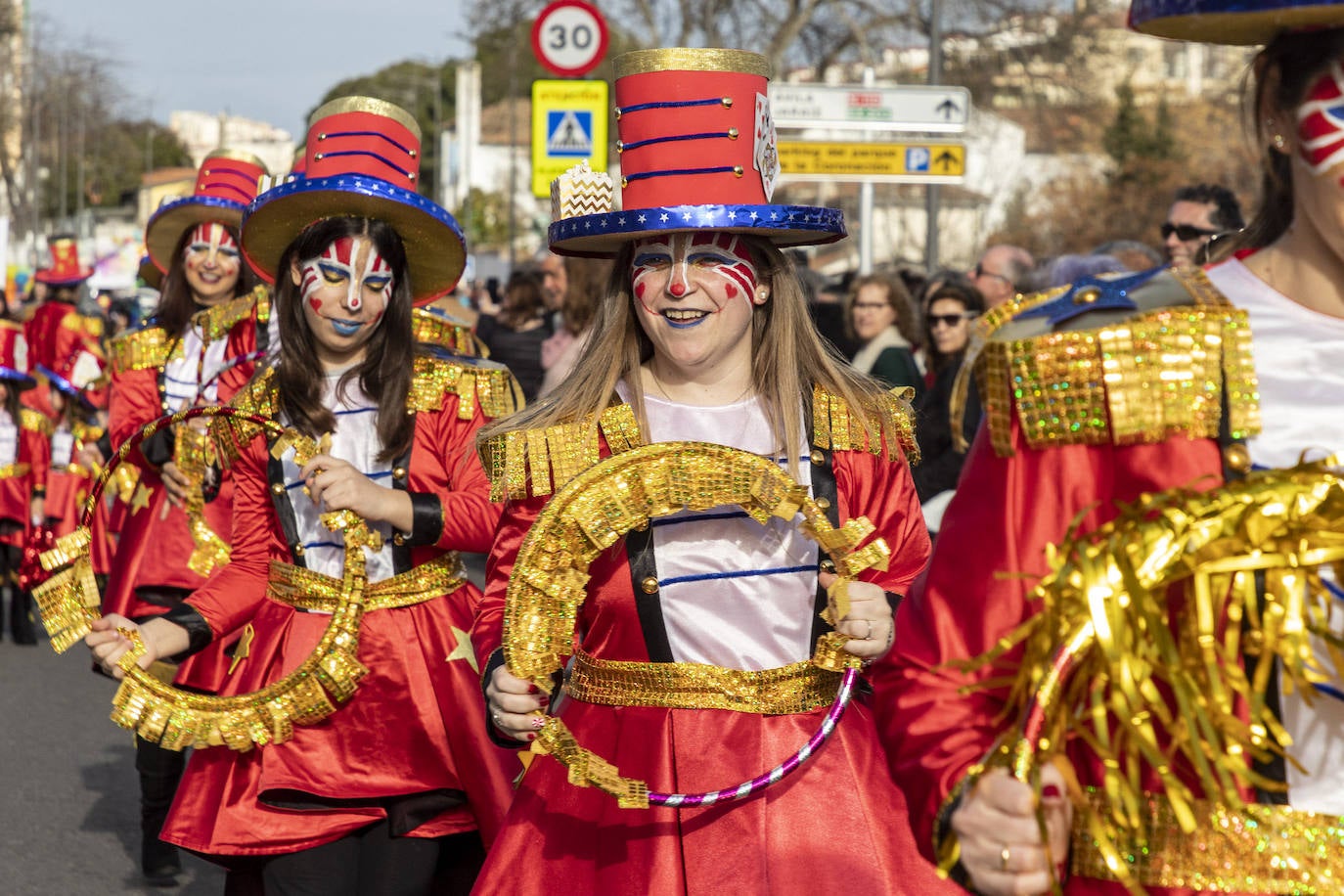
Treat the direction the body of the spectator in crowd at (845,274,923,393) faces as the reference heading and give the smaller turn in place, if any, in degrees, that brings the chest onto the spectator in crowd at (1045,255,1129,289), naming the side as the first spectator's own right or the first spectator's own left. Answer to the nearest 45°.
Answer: approximately 90° to the first spectator's own left

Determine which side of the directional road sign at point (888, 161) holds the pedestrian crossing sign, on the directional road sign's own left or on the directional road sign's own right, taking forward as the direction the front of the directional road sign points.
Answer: on the directional road sign's own right

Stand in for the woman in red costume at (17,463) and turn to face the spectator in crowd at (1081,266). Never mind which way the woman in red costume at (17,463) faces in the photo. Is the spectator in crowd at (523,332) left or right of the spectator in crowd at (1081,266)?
left

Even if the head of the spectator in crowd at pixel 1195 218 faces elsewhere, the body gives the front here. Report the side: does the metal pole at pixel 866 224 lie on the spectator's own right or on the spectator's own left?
on the spectator's own right

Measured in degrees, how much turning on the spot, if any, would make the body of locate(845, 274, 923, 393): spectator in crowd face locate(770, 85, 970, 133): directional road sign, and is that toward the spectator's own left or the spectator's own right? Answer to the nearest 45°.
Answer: approximately 135° to the spectator's own right

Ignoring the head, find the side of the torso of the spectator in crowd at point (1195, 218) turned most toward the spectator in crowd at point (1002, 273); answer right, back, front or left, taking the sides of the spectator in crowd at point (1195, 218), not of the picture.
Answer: right

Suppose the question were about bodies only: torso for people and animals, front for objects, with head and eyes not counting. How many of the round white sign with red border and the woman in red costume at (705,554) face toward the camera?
2
